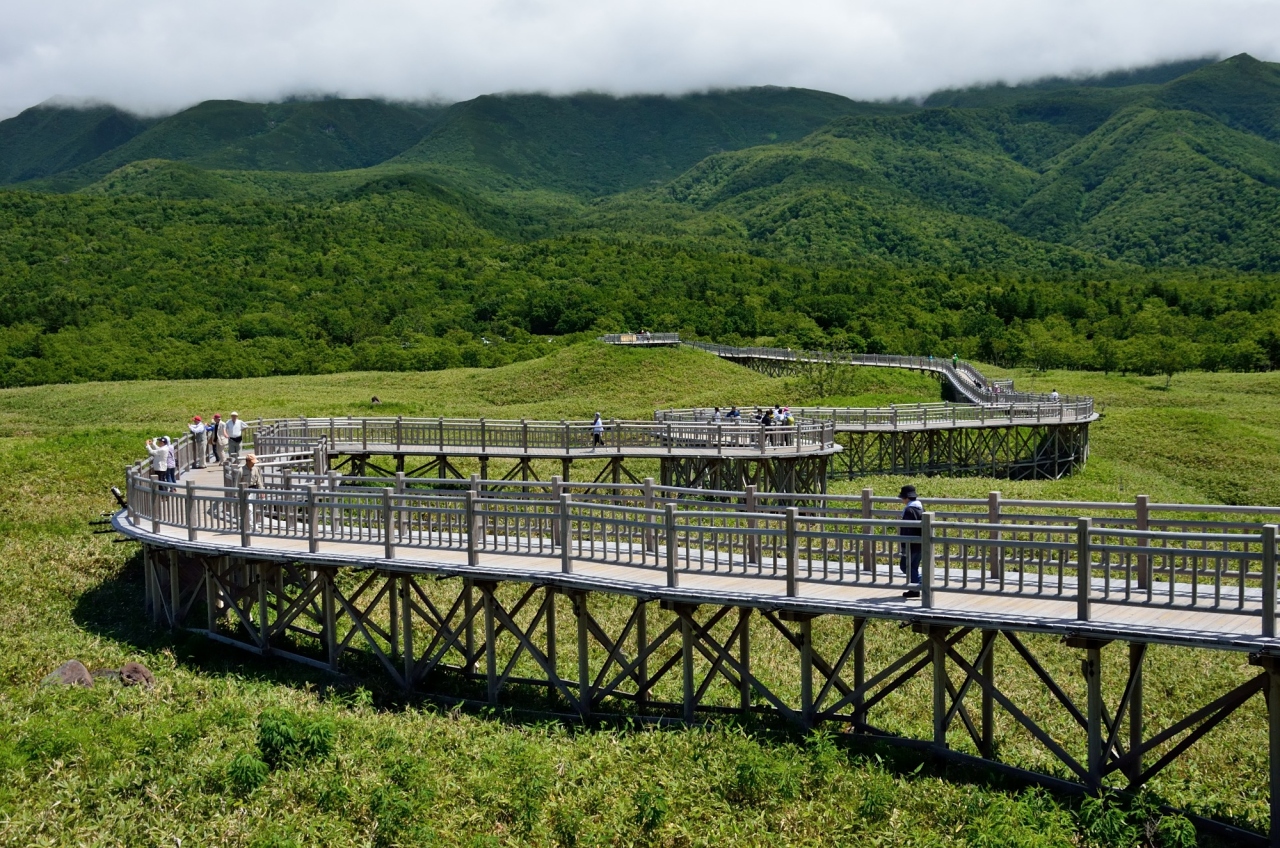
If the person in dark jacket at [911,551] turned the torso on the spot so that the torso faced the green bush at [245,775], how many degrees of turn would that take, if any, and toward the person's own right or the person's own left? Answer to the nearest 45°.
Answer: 0° — they already face it

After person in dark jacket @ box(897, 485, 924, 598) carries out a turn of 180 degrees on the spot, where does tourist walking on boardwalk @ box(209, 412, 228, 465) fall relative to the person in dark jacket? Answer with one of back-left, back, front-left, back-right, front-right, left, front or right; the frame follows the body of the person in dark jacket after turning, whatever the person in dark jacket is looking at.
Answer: back-left

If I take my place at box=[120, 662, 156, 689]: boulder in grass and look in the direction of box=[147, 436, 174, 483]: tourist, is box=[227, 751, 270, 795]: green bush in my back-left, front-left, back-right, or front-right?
back-right

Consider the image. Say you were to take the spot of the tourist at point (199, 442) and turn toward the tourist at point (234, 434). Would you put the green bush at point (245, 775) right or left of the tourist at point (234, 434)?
right

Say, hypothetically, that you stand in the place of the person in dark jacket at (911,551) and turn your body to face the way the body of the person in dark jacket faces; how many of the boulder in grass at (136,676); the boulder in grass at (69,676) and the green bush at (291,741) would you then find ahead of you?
3

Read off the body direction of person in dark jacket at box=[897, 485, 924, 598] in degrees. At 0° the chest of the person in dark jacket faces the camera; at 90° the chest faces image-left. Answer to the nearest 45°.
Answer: approximately 90°

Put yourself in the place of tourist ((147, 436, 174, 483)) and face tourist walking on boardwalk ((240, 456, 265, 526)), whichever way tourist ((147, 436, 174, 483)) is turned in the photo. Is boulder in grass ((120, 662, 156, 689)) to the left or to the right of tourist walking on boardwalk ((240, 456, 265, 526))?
right

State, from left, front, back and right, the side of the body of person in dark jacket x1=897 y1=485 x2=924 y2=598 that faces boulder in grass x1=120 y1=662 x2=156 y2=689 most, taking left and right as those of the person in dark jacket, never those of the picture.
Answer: front

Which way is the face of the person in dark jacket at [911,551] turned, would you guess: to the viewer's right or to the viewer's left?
to the viewer's left

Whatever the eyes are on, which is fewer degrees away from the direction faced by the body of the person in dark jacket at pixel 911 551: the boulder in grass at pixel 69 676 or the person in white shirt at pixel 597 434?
the boulder in grass

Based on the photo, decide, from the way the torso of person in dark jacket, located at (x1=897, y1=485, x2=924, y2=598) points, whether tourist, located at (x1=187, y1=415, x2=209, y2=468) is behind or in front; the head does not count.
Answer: in front

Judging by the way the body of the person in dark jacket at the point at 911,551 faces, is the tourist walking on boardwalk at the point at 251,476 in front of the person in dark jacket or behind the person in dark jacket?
in front

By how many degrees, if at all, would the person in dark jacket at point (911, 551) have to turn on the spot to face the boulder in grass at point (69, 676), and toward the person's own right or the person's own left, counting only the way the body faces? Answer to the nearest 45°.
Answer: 0° — they already face it
